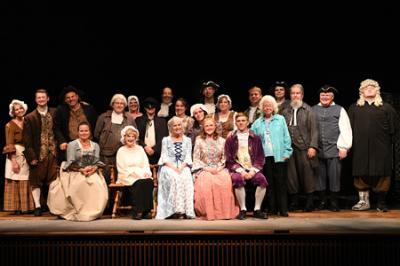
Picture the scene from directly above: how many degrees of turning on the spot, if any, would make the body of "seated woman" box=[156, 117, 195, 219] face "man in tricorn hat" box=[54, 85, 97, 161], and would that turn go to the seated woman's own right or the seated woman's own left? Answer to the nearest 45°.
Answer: approximately 90° to the seated woman's own right

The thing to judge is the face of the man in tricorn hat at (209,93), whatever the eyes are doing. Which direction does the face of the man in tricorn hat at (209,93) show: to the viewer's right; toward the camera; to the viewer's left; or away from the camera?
toward the camera

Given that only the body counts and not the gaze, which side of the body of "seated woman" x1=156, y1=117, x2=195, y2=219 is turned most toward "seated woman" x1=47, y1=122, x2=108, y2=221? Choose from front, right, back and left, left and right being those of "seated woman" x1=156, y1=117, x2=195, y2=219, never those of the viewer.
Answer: right

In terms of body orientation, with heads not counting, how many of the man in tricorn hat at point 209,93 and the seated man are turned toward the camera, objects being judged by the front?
2

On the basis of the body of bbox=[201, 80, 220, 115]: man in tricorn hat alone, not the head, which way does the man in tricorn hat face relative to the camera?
toward the camera

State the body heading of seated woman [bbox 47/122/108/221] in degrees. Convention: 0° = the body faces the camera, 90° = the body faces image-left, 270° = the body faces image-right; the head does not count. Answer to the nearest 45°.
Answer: approximately 0°

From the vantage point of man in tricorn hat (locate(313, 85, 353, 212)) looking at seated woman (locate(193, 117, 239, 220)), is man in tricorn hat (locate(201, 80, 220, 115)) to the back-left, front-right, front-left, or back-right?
front-right

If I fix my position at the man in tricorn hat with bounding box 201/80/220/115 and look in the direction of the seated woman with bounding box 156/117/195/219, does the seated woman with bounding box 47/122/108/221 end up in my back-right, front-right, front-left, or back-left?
front-right

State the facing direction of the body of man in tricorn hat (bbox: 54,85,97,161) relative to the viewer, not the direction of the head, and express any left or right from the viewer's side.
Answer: facing the viewer

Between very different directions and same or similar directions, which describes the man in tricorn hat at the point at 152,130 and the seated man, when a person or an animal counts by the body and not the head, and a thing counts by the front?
same or similar directions

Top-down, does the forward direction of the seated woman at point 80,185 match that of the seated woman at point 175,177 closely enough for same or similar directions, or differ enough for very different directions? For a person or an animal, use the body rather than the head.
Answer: same or similar directions

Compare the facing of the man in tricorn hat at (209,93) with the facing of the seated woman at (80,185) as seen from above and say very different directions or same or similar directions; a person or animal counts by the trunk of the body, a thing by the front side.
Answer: same or similar directions

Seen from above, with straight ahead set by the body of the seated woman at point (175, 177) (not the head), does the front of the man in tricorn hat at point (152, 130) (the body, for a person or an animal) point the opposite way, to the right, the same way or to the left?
the same way

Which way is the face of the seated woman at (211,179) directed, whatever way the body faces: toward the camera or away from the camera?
toward the camera

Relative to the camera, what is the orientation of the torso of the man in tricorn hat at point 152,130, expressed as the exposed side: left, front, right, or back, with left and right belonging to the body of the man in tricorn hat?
front

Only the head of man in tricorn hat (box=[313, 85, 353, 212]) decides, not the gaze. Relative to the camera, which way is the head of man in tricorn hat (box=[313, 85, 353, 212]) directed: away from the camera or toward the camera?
toward the camera

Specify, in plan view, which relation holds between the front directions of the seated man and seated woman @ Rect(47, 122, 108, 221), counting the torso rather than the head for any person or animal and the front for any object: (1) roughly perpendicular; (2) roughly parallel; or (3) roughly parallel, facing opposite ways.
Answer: roughly parallel
